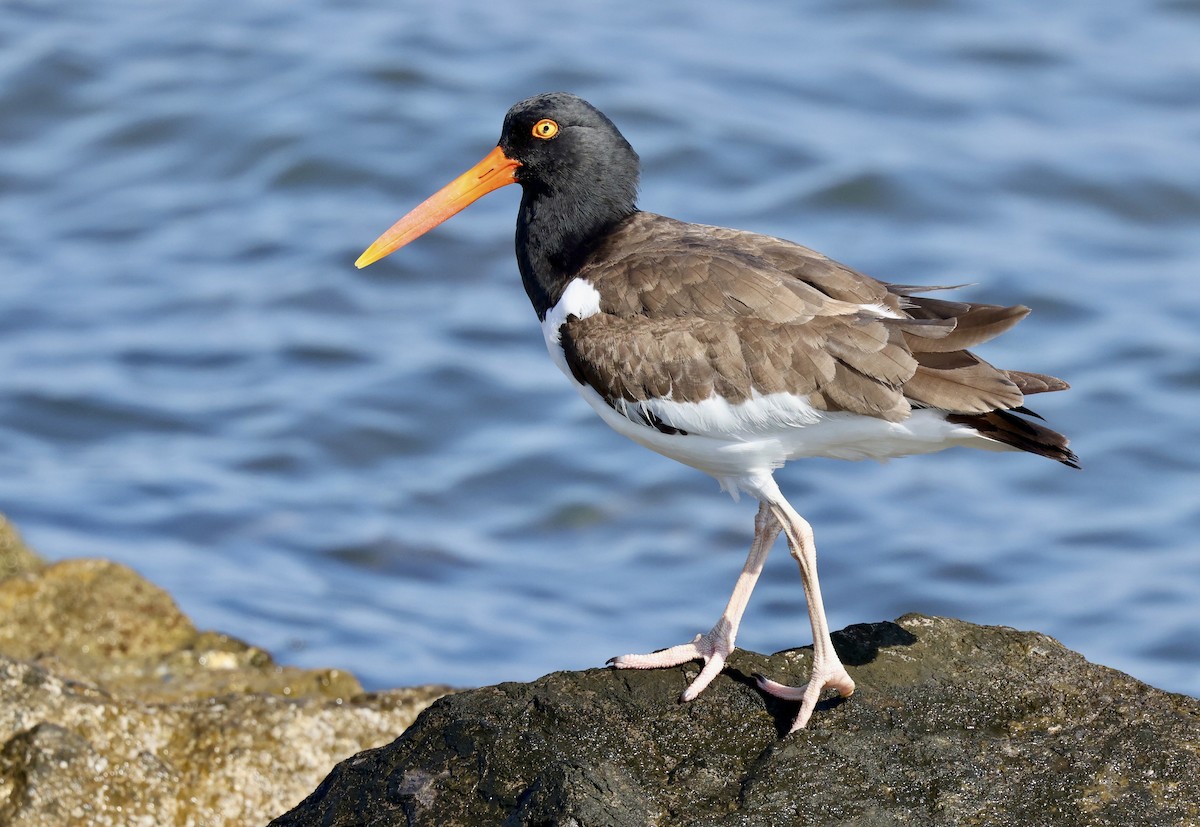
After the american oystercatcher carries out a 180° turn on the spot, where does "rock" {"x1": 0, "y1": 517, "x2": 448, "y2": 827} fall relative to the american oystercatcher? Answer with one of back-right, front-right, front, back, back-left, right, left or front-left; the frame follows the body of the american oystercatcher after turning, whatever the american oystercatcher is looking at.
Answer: back

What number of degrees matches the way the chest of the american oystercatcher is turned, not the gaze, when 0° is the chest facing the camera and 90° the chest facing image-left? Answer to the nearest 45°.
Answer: approximately 90°

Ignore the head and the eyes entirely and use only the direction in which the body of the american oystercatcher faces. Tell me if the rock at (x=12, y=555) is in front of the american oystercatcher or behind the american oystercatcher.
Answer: in front
